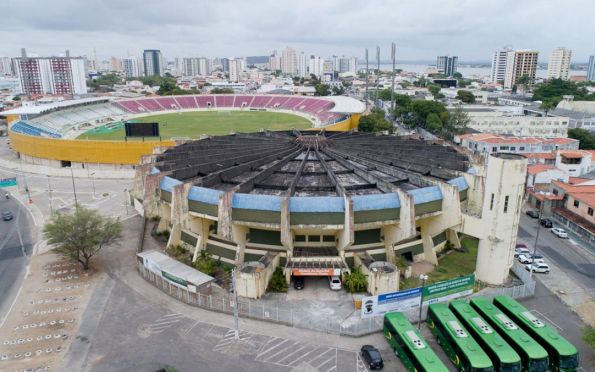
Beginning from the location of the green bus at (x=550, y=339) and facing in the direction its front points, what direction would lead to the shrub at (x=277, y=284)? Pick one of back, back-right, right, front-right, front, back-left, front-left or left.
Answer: back-right

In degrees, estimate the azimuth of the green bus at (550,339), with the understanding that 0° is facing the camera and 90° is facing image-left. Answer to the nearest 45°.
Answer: approximately 315°

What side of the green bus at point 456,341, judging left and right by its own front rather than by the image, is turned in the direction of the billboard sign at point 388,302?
back

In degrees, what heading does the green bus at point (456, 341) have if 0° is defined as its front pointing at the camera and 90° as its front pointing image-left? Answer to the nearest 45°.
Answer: approximately 315°

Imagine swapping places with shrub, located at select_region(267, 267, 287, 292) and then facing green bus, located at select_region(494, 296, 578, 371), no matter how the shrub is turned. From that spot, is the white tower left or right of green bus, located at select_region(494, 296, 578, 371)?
left

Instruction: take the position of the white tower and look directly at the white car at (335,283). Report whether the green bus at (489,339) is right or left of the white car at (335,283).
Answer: left
